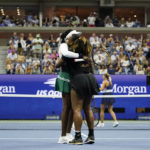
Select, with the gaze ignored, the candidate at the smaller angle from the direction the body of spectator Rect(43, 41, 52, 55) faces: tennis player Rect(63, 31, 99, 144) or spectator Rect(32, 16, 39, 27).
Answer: the tennis player

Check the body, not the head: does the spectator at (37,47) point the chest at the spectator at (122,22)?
no

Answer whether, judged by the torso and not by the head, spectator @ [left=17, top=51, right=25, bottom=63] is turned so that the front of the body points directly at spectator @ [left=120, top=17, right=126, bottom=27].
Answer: no

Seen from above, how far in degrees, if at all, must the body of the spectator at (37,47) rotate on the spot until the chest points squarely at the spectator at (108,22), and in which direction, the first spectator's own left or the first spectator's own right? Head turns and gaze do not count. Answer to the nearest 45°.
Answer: approximately 135° to the first spectator's own left

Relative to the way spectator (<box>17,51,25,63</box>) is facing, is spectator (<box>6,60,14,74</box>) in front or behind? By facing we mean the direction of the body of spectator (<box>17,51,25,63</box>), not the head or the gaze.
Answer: in front

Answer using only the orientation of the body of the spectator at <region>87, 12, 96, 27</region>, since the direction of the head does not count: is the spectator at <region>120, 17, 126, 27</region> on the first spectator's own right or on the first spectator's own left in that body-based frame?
on the first spectator's own left

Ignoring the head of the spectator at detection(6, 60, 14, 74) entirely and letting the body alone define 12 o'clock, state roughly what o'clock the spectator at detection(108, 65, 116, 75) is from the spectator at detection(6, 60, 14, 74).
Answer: the spectator at detection(108, 65, 116, 75) is roughly at 10 o'clock from the spectator at detection(6, 60, 14, 74).

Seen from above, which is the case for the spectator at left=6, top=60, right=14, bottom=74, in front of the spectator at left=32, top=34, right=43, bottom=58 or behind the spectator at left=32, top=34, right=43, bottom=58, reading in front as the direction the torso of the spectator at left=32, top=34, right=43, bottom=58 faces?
in front

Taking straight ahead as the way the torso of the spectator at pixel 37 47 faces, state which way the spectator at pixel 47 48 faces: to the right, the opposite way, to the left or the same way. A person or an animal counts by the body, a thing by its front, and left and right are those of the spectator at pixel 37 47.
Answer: the same way

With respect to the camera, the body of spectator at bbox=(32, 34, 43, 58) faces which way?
toward the camera

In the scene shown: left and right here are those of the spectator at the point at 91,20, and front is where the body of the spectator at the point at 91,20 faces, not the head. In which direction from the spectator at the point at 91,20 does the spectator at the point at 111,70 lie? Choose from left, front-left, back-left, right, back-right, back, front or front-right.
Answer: front

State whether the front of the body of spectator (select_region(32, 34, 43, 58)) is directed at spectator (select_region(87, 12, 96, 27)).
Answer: no

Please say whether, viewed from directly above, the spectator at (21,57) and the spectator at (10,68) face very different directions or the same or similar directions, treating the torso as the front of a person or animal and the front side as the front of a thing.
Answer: same or similar directions

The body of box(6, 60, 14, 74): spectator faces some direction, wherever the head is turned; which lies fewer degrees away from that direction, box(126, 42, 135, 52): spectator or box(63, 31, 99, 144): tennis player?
the tennis player

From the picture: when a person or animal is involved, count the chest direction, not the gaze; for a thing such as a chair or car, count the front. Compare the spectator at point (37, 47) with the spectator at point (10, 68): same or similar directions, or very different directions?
same or similar directions

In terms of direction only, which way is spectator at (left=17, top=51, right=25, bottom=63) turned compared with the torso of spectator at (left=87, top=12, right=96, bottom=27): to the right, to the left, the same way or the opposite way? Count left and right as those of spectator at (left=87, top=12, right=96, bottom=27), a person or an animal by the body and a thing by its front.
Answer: the same way

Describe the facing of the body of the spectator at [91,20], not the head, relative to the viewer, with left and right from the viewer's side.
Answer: facing the viewer

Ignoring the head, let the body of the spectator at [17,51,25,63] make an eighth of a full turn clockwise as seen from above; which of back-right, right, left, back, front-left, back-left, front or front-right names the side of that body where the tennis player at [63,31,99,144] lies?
front-left
